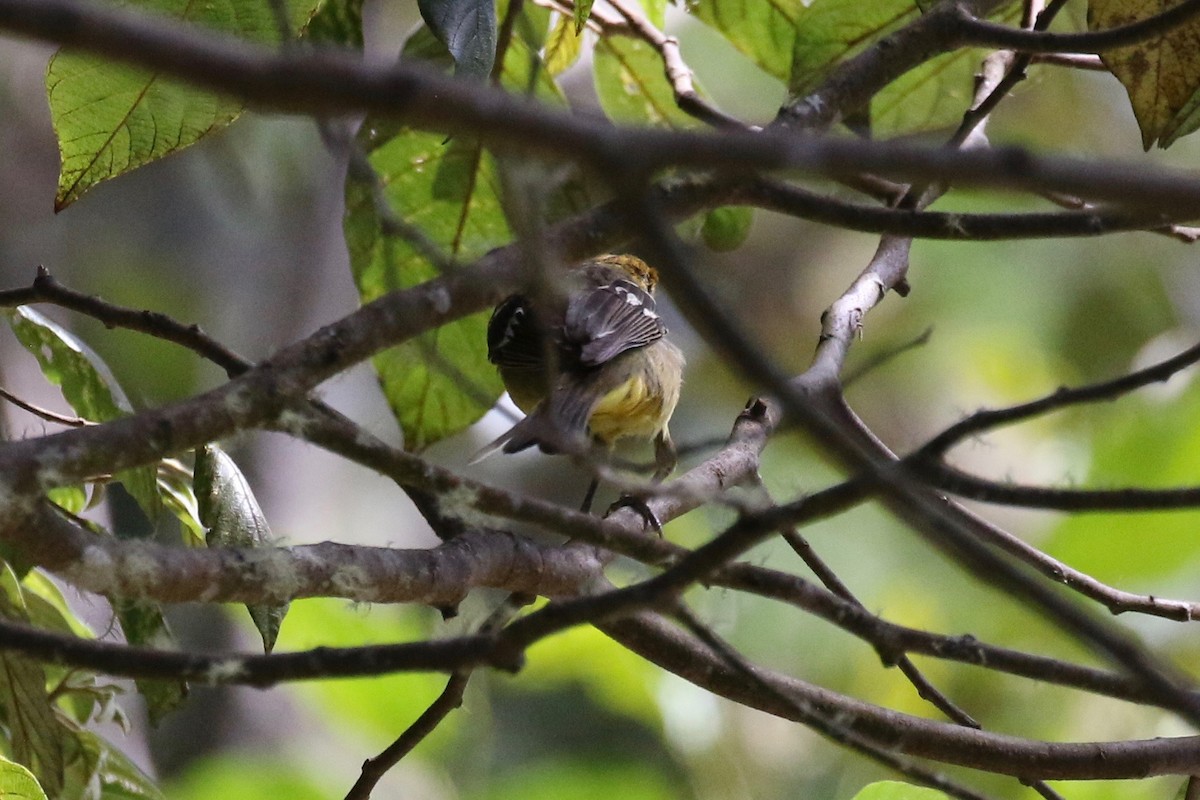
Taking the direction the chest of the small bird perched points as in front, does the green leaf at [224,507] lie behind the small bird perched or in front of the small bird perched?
behind

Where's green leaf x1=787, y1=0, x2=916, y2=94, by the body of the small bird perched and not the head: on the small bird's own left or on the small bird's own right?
on the small bird's own right

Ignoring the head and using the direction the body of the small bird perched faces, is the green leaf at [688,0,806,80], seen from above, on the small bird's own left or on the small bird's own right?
on the small bird's own right

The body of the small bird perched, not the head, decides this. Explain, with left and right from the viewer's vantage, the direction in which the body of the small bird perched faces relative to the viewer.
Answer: facing away from the viewer and to the right of the viewer
